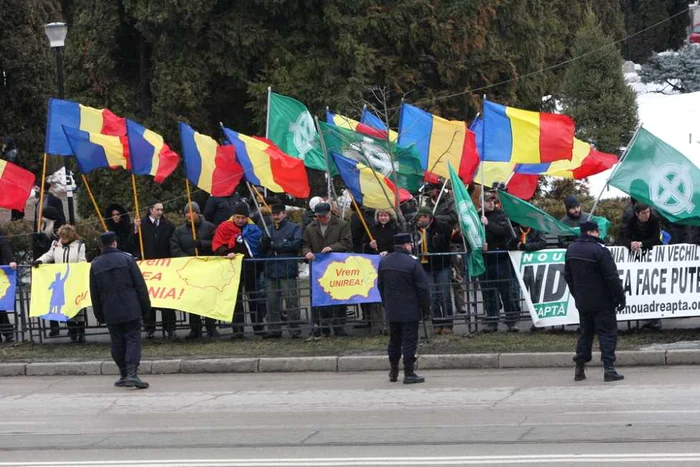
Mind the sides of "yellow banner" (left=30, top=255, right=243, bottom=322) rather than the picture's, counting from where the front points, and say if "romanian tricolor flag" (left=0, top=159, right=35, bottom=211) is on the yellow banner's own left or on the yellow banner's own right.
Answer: on the yellow banner's own right

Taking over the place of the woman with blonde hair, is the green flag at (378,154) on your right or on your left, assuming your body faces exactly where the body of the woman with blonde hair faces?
on your left

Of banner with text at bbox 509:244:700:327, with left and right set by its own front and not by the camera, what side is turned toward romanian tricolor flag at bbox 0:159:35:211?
right

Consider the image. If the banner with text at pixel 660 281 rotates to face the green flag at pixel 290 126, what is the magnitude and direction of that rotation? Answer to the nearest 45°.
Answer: approximately 90° to its right

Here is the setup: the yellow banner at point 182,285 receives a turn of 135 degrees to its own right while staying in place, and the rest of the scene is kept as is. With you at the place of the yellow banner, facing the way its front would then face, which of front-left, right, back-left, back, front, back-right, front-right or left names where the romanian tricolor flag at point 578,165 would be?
back-right

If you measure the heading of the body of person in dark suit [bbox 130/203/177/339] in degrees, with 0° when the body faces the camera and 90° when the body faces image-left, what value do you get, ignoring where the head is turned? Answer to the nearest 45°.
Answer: approximately 0°

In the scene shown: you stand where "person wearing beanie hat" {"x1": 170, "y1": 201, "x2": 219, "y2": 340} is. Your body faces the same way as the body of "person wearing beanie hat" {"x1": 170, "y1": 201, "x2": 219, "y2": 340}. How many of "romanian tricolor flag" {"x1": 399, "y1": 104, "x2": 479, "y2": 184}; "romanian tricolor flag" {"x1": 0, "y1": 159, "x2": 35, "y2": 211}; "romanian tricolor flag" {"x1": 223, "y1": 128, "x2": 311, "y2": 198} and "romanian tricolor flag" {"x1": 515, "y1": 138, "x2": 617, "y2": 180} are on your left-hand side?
3
